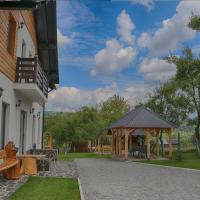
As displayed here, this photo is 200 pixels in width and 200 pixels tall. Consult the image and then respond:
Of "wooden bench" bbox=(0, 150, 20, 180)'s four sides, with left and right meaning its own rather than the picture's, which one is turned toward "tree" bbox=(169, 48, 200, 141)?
left

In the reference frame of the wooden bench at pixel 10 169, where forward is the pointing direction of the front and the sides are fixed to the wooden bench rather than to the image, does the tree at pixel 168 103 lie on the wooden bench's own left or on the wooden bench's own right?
on the wooden bench's own left

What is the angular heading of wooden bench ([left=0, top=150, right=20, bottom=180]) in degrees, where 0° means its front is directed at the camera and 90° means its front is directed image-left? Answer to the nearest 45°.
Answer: approximately 315°

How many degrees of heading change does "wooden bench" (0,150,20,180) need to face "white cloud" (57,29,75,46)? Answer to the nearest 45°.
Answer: approximately 135° to its left

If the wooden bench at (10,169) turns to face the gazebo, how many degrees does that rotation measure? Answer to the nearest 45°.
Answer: approximately 90° to its left

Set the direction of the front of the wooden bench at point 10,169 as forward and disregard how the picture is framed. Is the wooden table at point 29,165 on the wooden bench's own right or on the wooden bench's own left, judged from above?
on the wooden bench's own left

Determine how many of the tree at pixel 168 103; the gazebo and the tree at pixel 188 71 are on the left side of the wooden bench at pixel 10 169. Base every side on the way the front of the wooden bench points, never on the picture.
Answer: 3
